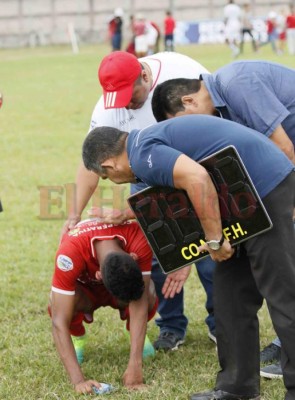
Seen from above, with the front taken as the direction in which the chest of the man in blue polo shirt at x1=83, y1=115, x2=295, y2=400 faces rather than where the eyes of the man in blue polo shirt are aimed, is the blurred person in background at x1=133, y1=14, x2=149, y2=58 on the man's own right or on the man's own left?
on the man's own right

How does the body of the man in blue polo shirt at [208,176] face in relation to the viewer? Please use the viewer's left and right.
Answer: facing to the left of the viewer

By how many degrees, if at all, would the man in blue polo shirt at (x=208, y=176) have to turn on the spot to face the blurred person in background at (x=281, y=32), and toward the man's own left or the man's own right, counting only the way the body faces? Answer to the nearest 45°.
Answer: approximately 90° to the man's own right

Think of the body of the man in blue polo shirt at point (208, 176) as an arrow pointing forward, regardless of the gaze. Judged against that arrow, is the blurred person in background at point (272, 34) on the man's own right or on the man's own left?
on the man's own right

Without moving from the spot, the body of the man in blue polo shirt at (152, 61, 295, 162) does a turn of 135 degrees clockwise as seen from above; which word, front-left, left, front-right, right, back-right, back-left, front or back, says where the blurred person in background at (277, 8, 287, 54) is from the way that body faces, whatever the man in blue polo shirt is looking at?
front-left

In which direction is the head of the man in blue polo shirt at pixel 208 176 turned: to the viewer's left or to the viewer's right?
to the viewer's left

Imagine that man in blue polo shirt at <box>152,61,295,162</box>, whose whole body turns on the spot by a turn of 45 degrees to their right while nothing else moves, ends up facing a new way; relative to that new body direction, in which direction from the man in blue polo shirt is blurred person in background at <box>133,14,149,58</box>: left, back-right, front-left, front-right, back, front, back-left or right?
front-right

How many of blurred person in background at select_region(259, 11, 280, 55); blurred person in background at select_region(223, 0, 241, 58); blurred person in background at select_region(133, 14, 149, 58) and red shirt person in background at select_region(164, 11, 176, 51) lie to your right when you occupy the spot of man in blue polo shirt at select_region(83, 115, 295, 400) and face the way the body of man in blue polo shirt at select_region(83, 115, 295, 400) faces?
4

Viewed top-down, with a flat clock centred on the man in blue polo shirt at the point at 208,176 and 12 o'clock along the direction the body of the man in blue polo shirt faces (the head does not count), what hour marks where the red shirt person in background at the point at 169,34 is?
The red shirt person in background is roughly at 3 o'clock from the man in blue polo shirt.

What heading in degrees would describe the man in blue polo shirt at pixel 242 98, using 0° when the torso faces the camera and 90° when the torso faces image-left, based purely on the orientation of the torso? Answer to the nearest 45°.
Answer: approximately 90°

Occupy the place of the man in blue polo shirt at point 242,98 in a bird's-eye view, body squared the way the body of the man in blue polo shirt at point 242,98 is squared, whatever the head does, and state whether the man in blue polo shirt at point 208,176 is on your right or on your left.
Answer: on your left

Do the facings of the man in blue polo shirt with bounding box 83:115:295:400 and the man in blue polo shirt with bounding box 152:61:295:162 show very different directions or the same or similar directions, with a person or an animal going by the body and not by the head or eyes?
same or similar directions

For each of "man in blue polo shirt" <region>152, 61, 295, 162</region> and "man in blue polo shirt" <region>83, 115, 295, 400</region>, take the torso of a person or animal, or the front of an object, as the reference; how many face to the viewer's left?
2

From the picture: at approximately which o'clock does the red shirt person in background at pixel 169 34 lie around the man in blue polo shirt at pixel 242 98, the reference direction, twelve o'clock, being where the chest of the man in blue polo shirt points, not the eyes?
The red shirt person in background is roughly at 3 o'clock from the man in blue polo shirt.

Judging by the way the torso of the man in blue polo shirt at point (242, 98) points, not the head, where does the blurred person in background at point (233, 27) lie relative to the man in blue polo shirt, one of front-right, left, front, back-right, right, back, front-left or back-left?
right

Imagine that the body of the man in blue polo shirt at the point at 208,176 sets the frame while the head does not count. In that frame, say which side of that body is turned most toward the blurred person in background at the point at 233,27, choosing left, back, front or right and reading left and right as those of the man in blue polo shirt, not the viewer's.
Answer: right
